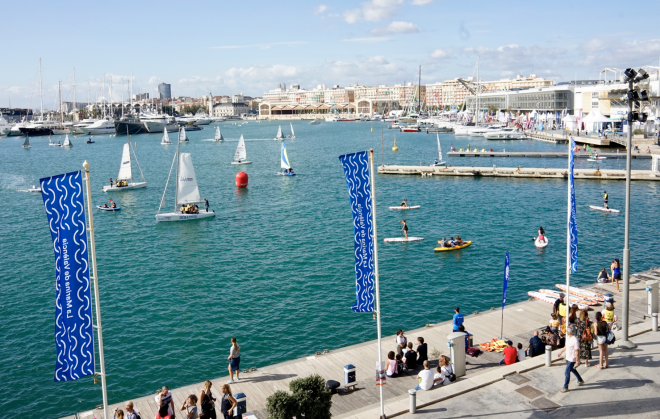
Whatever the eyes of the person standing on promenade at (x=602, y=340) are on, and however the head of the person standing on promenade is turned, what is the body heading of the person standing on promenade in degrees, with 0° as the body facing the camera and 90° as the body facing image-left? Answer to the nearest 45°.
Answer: approximately 135°

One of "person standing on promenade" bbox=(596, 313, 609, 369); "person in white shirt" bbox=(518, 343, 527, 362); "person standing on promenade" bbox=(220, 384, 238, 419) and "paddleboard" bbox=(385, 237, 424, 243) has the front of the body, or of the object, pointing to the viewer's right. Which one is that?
the paddleboard

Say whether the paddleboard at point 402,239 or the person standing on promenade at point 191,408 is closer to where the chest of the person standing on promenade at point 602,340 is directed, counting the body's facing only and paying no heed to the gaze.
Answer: the paddleboard

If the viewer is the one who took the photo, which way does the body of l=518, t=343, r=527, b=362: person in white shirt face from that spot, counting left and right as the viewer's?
facing away from the viewer and to the left of the viewer
